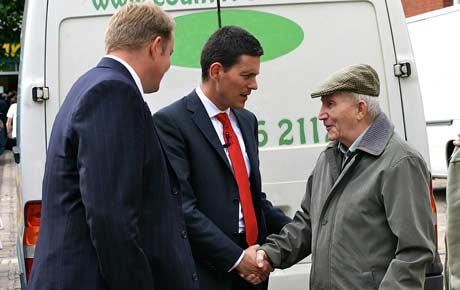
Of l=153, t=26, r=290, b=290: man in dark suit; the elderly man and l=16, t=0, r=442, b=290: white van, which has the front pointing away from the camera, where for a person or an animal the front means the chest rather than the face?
the white van

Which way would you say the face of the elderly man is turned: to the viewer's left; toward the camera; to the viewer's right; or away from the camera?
to the viewer's left

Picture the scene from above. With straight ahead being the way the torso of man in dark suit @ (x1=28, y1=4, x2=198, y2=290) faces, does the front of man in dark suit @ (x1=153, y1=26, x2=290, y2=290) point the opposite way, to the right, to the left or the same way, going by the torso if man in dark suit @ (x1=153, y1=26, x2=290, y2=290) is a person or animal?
to the right

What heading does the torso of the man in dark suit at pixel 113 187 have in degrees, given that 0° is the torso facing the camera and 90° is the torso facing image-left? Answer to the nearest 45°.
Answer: approximately 225°

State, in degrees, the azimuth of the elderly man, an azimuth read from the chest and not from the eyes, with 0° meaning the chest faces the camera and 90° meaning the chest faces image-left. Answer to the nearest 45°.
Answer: approximately 45°

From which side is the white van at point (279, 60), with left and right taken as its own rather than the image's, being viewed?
back
